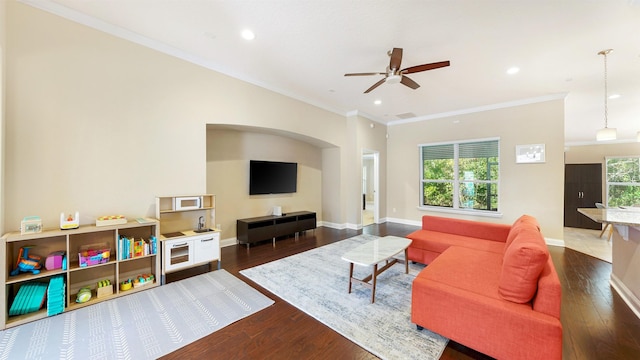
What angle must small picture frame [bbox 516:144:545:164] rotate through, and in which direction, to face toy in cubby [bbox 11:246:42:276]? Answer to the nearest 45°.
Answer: approximately 45° to its right

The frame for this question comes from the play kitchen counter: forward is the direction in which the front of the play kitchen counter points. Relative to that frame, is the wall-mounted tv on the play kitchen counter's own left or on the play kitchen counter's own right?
on the play kitchen counter's own left

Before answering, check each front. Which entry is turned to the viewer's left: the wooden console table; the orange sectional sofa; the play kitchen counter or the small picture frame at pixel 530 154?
the orange sectional sofa

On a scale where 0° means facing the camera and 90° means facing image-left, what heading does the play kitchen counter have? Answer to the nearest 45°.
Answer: approximately 315°

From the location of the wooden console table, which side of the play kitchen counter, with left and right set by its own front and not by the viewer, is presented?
left

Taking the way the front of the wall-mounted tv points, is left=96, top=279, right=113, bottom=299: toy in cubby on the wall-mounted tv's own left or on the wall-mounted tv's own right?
on the wall-mounted tv's own right

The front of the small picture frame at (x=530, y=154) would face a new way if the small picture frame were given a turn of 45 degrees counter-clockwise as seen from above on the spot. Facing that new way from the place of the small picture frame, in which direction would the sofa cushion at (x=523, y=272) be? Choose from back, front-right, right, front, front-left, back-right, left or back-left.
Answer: front-right

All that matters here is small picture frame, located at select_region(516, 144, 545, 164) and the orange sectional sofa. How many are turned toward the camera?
1

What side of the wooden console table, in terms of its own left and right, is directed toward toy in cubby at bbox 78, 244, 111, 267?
right

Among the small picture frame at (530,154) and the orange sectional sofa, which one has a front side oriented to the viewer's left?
the orange sectional sofa

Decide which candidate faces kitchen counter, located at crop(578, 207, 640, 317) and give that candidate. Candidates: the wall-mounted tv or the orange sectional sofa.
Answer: the wall-mounted tv

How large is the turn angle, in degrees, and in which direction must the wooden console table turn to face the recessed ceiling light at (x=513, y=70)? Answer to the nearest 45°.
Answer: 0° — it already faces it

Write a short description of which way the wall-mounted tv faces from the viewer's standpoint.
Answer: facing the viewer and to the right of the viewer

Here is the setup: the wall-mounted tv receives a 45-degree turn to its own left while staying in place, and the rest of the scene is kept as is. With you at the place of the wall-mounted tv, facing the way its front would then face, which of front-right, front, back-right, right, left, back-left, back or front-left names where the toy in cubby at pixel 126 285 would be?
back-right

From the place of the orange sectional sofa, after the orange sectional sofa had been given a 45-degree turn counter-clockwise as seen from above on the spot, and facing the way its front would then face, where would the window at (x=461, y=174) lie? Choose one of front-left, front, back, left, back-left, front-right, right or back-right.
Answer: back-right

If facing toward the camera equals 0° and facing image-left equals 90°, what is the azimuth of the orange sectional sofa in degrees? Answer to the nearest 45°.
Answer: approximately 90°
